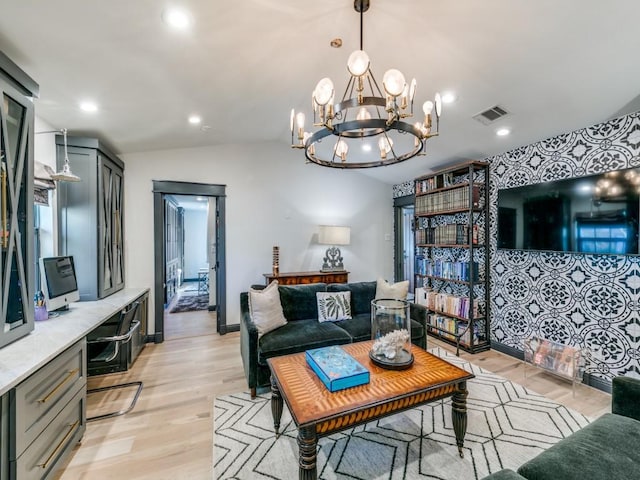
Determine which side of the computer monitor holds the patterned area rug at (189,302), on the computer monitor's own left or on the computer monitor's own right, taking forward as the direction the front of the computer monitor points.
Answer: on the computer monitor's own left

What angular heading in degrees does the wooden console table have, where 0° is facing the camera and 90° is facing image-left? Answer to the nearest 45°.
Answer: approximately 0°

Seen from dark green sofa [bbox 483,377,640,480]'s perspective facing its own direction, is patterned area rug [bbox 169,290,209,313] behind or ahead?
ahead

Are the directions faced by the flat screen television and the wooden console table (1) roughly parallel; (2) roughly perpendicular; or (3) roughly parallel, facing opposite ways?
roughly perpendicular

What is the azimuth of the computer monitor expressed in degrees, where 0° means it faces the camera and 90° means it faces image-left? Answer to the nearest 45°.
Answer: approximately 315°

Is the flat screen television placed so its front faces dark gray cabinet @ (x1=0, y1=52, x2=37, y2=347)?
yes

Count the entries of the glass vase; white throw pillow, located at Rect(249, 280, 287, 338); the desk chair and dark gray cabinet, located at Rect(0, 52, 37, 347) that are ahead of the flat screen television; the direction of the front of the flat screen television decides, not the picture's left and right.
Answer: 4

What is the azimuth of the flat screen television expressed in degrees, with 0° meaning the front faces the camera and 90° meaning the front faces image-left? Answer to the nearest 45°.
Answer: approximately 45°

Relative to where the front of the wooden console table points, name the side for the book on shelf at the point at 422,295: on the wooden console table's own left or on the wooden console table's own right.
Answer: on the wooden console table's own left

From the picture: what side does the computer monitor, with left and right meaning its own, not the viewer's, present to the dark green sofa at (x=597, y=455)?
front

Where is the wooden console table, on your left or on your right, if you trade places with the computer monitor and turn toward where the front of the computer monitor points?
on your left

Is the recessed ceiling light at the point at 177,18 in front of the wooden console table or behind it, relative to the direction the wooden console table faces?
in front

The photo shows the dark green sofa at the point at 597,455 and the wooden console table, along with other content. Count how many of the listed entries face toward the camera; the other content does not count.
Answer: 1

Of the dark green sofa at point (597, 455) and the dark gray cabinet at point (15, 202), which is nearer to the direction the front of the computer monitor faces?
the dark green sofa
